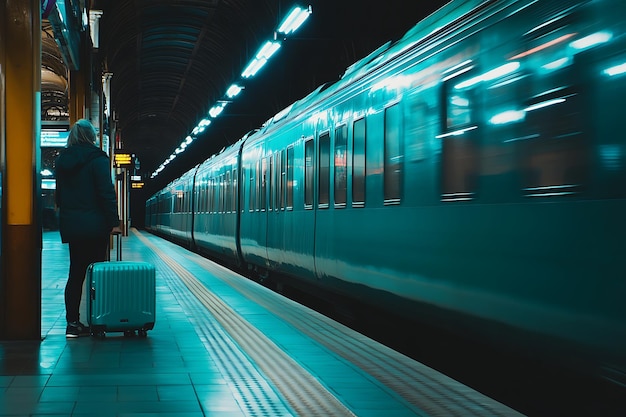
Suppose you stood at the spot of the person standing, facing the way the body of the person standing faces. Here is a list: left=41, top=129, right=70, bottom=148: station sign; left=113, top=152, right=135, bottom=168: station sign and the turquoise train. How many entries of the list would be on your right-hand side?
1

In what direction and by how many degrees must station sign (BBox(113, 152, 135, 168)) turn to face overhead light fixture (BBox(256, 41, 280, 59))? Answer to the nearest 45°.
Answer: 0° — it already faces it

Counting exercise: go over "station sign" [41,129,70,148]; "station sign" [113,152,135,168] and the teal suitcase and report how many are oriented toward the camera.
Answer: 3

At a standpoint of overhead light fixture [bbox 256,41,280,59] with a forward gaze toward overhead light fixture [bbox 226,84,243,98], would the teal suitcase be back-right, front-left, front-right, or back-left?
back-left

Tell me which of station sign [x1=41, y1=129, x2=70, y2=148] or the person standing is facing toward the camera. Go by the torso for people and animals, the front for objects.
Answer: the station sign

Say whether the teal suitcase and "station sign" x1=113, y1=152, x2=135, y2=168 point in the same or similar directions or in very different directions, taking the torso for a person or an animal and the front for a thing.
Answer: same or similar directions

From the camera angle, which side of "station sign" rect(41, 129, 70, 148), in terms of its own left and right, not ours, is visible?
front

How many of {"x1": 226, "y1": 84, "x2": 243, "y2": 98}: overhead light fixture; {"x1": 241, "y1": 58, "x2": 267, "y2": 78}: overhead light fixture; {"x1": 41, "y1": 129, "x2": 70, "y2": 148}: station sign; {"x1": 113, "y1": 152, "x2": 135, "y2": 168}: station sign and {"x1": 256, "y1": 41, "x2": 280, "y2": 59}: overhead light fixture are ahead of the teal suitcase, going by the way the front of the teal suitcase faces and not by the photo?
0

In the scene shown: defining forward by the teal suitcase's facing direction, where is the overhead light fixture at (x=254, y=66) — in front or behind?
behind

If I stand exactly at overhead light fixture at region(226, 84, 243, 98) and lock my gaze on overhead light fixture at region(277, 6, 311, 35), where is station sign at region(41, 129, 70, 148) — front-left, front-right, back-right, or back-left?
front-right

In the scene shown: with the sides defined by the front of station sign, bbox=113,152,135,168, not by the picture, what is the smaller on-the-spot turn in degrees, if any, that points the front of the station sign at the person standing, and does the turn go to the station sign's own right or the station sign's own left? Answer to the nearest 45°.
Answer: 0° — it already faces them

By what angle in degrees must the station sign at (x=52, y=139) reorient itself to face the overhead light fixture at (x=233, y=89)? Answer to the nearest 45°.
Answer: approximately 135° to its left

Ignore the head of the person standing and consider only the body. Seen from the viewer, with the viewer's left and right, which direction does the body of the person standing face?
facing away from the viewer and to the right of the viewer

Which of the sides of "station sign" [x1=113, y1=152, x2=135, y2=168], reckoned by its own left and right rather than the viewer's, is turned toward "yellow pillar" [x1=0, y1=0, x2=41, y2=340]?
front

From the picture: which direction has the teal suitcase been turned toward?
toward the camera

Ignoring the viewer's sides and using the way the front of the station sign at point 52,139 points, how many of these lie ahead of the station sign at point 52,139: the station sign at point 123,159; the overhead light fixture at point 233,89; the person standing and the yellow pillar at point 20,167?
2

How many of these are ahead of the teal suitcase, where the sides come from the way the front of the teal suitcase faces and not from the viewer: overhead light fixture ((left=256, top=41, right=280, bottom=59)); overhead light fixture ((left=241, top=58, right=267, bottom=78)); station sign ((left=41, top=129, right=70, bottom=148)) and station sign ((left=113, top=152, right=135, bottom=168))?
0

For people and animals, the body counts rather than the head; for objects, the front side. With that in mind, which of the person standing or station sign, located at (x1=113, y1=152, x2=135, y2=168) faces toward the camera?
the station sign
